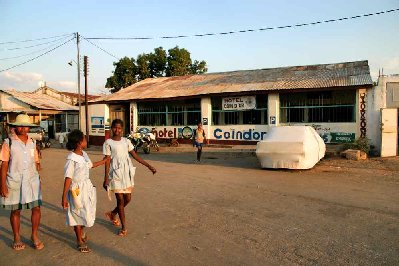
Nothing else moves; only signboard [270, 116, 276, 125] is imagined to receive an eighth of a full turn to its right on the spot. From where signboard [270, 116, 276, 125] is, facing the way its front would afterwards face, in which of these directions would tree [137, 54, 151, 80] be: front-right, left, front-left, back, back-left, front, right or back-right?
right

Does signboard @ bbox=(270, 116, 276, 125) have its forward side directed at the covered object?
yes

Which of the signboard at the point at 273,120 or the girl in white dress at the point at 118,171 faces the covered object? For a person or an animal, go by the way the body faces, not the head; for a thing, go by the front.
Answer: the signboard

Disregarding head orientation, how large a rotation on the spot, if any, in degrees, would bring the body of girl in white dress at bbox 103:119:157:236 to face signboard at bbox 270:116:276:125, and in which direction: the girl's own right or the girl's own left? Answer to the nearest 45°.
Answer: approximately 135° to the girl's own left

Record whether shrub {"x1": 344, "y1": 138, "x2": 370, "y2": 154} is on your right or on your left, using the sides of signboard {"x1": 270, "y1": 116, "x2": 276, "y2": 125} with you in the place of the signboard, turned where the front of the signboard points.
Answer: on your left

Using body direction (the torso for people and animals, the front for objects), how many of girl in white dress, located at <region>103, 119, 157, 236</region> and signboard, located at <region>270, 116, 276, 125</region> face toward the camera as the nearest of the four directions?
2

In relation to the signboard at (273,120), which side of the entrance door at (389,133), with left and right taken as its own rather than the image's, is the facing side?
right

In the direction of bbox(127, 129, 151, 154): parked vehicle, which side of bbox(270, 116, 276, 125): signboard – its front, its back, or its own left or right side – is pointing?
right

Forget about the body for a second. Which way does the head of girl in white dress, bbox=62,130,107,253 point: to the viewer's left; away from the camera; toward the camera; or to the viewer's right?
to the viewer's right

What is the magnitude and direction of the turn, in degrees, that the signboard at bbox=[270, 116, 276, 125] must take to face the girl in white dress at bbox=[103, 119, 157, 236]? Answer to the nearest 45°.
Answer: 0° — it already faces them

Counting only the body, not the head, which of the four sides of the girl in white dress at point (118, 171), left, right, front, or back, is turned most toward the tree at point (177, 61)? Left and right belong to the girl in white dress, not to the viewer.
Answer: back

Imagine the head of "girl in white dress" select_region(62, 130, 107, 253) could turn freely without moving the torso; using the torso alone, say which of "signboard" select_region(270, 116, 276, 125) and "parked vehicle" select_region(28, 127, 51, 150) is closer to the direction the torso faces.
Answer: the signboard
